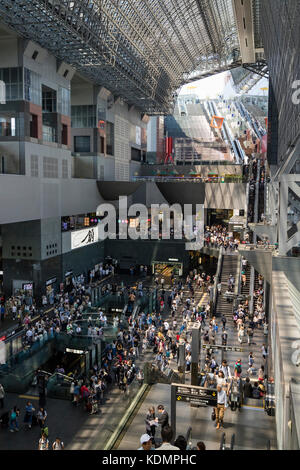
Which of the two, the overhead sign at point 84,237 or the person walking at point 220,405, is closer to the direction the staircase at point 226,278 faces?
the person walking

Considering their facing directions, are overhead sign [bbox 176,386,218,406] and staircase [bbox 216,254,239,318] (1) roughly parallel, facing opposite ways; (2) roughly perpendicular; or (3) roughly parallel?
roughly parallel

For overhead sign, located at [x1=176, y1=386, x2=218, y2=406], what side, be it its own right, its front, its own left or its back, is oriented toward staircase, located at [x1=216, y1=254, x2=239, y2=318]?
back

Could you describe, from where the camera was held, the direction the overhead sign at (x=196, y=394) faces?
facing the viewer

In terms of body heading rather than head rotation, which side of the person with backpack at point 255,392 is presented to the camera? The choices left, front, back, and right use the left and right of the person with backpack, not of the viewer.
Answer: back

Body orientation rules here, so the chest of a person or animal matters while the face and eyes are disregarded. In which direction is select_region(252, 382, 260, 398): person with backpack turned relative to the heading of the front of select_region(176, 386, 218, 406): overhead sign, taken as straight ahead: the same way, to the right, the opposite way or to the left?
the opposite way

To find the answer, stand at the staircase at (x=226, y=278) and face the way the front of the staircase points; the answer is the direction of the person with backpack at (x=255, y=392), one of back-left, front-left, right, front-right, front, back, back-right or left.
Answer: front

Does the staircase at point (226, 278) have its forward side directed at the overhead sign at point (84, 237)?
no

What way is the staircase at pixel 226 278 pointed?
toward the camera

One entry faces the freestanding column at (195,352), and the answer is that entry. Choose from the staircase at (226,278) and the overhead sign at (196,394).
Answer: the staircase

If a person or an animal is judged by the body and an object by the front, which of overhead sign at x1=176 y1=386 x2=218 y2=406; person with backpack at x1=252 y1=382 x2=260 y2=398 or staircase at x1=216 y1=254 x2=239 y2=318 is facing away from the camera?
the person with backpack

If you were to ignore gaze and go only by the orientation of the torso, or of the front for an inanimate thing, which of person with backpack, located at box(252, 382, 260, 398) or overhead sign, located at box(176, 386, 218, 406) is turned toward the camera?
the overhead sign

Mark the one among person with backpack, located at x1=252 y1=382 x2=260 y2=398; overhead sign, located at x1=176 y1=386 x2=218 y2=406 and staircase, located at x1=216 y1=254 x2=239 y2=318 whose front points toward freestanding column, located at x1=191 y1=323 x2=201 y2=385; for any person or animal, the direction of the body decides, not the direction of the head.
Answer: the staircase

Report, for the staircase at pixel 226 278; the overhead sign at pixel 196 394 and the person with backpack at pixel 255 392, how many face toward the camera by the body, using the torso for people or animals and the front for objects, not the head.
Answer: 2

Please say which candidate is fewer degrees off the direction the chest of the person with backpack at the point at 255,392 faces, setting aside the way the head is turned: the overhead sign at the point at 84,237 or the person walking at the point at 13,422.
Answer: the overhead sign

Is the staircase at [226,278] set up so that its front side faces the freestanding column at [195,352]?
yes

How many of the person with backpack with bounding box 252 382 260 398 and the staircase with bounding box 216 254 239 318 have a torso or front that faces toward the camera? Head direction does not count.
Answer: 1

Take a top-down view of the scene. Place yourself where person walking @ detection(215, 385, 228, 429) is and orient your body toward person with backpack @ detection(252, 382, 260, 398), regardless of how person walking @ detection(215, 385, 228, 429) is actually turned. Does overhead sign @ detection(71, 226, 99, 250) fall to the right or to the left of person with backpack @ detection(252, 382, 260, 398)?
left

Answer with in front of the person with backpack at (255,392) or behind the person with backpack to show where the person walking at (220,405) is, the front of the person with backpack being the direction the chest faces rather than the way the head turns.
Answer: behind
